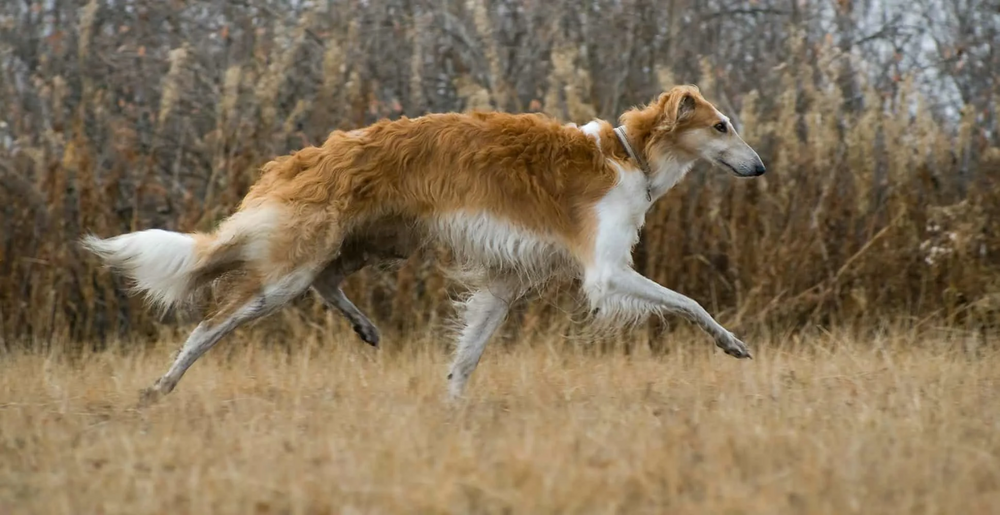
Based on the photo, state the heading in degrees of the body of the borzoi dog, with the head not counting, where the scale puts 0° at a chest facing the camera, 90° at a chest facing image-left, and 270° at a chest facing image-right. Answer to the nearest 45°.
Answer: approximately 270°
